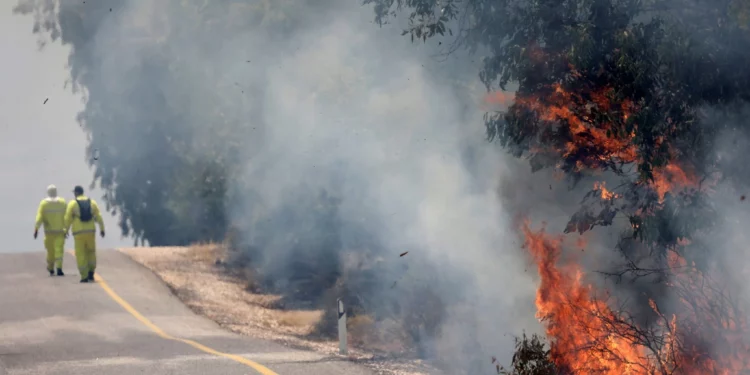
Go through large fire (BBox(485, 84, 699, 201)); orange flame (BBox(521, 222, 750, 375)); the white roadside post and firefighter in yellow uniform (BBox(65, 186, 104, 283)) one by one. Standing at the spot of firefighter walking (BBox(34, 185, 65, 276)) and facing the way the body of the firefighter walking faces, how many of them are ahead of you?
0

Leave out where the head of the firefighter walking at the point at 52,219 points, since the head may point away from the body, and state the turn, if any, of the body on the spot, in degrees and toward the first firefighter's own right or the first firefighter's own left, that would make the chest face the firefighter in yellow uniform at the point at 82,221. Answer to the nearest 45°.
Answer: approximately 135° to the first firefighter's own right

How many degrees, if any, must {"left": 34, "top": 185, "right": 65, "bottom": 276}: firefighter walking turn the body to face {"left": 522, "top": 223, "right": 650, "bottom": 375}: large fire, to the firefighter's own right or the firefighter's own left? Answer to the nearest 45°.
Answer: approximately 135° to the firefighter's own right

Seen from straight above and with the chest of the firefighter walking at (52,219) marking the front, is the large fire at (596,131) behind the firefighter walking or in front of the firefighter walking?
behind

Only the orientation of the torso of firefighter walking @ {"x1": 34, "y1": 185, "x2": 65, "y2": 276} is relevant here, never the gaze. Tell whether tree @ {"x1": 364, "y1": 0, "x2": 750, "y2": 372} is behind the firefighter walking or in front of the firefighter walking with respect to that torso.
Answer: behind

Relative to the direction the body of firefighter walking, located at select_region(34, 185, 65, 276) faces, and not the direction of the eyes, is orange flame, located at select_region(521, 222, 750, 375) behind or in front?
behind

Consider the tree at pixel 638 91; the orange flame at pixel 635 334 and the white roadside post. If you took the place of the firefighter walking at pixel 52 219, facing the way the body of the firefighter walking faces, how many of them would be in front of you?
0

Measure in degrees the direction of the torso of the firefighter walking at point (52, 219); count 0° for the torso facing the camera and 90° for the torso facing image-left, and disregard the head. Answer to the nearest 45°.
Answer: approximately 180°

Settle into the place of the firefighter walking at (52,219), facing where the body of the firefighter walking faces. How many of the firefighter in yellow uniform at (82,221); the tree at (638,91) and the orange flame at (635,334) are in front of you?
0
